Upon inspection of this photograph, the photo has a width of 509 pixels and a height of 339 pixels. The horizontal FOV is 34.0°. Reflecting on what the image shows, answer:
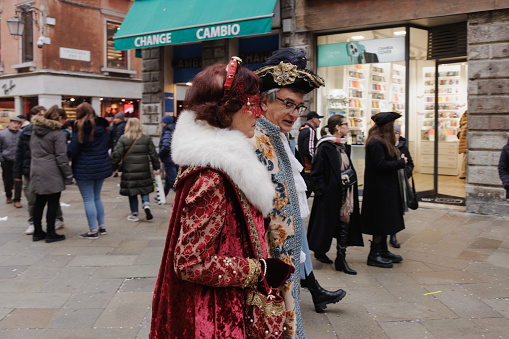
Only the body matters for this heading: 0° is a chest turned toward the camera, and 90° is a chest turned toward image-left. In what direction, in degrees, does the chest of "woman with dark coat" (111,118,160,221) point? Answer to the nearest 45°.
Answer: approximately 180°

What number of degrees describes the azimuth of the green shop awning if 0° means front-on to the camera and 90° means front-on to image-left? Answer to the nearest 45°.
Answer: approximately 45°

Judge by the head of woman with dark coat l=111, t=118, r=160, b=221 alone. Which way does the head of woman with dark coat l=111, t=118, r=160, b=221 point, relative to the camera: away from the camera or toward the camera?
away from the camera

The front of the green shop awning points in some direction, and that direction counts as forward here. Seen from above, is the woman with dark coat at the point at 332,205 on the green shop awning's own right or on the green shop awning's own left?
on the green shop awning's own left

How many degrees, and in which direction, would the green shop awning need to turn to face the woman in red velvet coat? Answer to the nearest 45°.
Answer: approximately 45° to its left

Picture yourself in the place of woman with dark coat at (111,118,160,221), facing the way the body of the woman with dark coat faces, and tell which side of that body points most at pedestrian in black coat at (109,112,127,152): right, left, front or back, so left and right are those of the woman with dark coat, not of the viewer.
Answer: front

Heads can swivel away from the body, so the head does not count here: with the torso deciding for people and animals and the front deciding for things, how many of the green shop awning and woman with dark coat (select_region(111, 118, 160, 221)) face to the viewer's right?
0

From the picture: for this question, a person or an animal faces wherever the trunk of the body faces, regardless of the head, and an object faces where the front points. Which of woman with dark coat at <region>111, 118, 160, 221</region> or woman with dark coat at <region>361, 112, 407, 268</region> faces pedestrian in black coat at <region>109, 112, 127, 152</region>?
woman with dark coat at <region>111, 118, 160, 221</region>

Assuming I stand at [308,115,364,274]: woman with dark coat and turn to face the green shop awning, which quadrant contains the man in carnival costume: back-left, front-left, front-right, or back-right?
back-left
